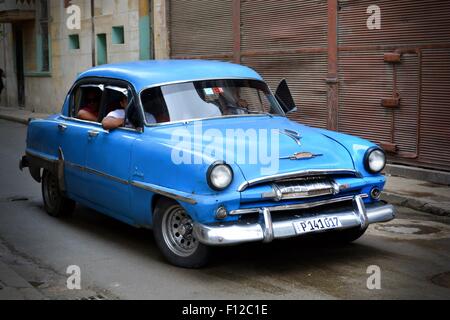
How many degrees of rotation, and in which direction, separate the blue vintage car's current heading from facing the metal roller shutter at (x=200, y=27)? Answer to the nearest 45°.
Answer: approximately 135° to its left

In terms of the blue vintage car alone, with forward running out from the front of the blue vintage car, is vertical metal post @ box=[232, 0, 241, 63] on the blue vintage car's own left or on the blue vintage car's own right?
on the blue vintage car's own left

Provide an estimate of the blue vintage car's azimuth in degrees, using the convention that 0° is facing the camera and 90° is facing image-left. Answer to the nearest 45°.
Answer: approximately 315°

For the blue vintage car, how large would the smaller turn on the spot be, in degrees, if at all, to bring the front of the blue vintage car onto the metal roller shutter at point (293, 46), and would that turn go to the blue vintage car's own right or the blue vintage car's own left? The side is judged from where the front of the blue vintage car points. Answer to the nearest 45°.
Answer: approximately 135° to the blue vintage car's own left

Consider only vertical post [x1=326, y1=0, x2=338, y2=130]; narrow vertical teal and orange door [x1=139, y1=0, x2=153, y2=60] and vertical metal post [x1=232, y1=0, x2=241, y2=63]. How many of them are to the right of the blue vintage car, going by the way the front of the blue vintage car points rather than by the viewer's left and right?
0

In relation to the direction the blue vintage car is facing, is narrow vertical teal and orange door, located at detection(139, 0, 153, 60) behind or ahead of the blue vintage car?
behind

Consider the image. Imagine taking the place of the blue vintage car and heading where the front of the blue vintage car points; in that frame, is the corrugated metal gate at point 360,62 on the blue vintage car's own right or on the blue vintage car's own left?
on the blue vintage car's own left

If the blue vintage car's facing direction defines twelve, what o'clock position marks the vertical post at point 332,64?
The vertical post is roughly at 8 o'clock from the blue vintage car.
